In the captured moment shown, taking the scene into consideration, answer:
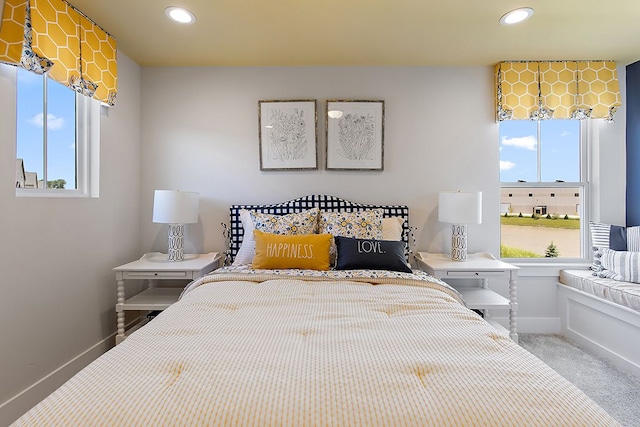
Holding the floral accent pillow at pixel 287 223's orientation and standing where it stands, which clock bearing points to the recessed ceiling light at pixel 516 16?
The recessed ceiling light is roughly at 10 o'clock from the floral accent pillow.

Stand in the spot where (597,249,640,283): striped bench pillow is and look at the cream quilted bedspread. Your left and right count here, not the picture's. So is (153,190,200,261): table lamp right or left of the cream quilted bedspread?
right

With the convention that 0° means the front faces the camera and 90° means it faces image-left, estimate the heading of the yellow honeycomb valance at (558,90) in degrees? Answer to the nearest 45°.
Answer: approximately 0°

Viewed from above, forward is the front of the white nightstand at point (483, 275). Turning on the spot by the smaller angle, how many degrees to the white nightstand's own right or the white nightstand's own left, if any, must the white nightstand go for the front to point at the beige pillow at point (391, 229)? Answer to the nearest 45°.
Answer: approximately 90° to the white nightstand's own right

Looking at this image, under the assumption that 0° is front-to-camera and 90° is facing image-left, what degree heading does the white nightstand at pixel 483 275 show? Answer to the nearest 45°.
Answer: approximately 0°
